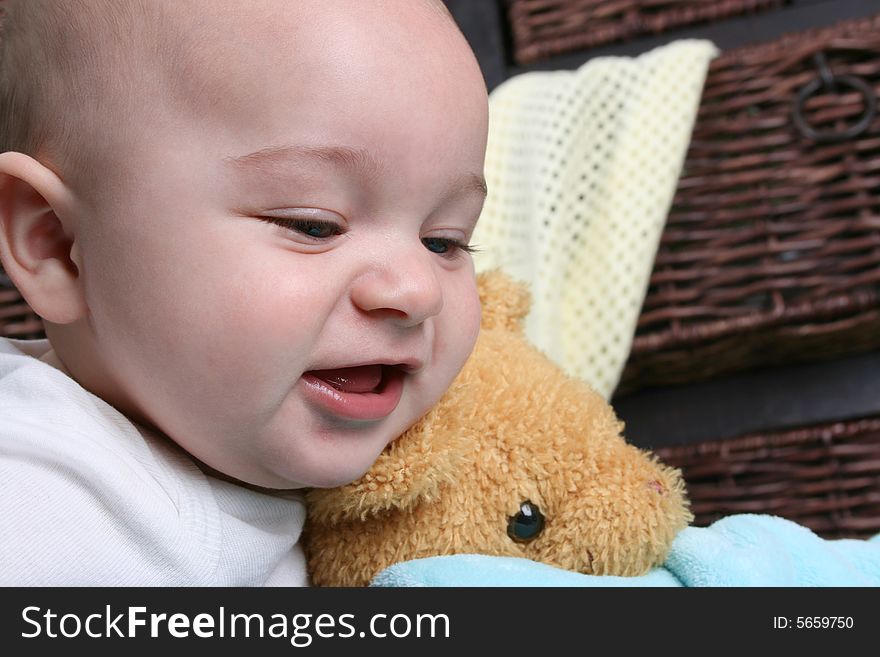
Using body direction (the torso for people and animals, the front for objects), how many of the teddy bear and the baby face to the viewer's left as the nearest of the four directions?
0

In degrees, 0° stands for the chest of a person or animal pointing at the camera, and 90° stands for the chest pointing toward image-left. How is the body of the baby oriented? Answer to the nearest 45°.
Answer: approximately 315°

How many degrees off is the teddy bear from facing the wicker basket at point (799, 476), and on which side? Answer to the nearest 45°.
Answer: approximately 45° to its left

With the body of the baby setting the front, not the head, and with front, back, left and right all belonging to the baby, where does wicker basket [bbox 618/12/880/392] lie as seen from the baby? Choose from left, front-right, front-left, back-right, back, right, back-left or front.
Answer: left

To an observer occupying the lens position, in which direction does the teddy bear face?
facing to the right of the viewer

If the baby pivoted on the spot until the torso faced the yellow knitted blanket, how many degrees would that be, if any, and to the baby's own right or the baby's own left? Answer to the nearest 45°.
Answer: approximately 90° to the baby's own left
